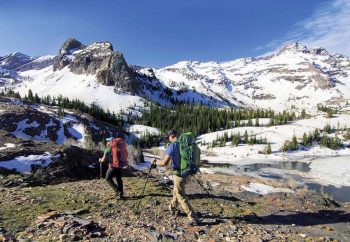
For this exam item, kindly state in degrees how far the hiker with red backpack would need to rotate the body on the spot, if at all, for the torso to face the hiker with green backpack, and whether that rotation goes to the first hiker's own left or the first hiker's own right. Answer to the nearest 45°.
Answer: approximately 180°

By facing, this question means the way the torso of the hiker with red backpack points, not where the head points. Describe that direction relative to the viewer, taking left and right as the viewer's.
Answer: facing away from the viewer and to the left of the viewer
